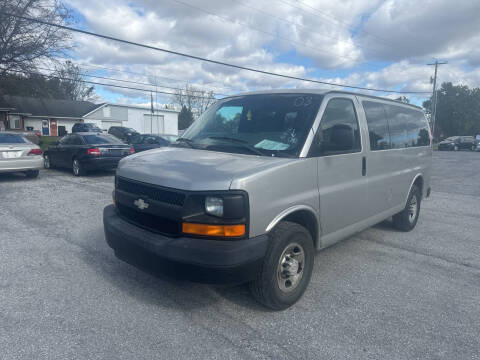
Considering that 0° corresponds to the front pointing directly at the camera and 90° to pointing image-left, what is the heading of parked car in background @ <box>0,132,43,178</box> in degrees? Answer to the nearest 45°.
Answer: approximately 135°

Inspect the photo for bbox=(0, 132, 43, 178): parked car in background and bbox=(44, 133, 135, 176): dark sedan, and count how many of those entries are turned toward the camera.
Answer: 0

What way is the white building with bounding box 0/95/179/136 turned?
toward the camera

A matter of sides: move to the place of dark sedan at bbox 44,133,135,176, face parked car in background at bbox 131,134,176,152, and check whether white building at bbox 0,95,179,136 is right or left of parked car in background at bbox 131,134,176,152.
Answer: left

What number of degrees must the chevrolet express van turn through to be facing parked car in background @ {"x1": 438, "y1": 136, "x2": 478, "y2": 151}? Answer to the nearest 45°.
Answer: approximately 180°

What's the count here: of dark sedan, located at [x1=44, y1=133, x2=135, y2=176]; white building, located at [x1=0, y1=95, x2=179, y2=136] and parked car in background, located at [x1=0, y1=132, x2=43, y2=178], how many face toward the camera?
1

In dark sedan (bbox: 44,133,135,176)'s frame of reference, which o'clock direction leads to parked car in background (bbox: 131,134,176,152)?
The parked car in background is roughly at 3 o'clock from the dark sedan.

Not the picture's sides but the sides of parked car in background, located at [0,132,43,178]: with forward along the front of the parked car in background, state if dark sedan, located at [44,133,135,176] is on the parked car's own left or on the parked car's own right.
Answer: on the parked car's own right

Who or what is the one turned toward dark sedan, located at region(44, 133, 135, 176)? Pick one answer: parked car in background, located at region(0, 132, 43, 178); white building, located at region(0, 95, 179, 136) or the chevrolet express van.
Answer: the white building

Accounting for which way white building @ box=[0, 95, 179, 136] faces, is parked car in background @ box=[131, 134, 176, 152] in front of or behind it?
in front

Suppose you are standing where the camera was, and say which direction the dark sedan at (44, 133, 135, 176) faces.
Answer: facing away from the viewer and to the left of the viewer

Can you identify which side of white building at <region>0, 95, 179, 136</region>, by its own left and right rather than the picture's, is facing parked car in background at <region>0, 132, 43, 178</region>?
front

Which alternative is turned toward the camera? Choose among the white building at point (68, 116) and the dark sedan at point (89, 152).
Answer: the white building

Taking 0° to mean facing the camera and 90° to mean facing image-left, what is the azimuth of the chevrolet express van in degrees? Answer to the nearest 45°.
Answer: approximately 45°

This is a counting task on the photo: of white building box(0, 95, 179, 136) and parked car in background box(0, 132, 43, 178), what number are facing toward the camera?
1
